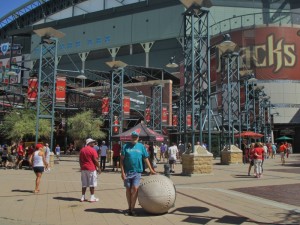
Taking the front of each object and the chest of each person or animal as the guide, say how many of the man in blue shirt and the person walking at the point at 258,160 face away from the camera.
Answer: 1

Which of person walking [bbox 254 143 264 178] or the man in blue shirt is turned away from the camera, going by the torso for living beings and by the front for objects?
the person walking

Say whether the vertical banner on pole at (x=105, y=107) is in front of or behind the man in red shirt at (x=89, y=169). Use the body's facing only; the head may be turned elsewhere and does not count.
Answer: in front

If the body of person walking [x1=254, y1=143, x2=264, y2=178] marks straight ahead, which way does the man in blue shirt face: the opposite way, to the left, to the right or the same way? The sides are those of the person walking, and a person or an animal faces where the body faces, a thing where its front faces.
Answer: the opposite way

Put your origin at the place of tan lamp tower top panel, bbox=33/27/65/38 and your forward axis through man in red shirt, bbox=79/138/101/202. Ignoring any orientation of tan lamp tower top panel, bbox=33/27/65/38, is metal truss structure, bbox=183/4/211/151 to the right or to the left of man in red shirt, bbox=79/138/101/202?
left

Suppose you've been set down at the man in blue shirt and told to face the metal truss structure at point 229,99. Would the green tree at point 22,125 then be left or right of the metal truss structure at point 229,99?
left

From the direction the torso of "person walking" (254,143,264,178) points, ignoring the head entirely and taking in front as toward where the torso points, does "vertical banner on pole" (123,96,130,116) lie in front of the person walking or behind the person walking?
in front

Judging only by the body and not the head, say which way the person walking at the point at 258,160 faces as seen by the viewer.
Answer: away from the camera

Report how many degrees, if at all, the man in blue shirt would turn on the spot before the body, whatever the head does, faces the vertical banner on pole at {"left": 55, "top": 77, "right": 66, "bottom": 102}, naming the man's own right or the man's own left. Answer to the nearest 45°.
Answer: approximately 180°
